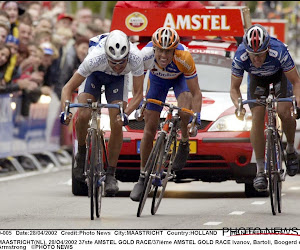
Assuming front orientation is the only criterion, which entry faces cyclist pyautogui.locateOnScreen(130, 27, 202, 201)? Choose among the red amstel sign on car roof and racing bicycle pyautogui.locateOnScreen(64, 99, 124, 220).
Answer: the red amstel sign on car roof

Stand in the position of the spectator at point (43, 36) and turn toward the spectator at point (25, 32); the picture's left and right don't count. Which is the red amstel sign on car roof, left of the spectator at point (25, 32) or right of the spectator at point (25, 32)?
left

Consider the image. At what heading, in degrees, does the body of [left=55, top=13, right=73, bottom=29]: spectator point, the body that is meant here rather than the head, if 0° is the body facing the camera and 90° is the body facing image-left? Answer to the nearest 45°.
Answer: approximately 315°

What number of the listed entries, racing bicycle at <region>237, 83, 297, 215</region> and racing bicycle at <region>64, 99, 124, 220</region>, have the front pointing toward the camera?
2

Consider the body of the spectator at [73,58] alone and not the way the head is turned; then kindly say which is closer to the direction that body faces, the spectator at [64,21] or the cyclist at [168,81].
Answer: the cyclist

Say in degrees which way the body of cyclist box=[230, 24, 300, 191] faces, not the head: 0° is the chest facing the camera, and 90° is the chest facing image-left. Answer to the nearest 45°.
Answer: approximately 0°

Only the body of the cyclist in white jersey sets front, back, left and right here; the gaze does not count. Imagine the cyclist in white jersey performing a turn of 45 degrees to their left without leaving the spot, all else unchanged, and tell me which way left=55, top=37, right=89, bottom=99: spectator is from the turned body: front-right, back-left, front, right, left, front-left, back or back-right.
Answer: back-left

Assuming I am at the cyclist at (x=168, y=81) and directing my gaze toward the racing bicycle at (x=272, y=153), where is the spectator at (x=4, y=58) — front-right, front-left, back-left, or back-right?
back-left

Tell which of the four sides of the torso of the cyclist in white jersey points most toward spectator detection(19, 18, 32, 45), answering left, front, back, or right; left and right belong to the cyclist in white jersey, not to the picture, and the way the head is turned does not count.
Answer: back

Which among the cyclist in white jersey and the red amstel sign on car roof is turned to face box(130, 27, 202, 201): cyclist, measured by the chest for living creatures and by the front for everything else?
the red amstel sign on car roof

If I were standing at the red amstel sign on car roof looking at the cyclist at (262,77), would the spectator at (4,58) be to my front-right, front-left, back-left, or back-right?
back-right
